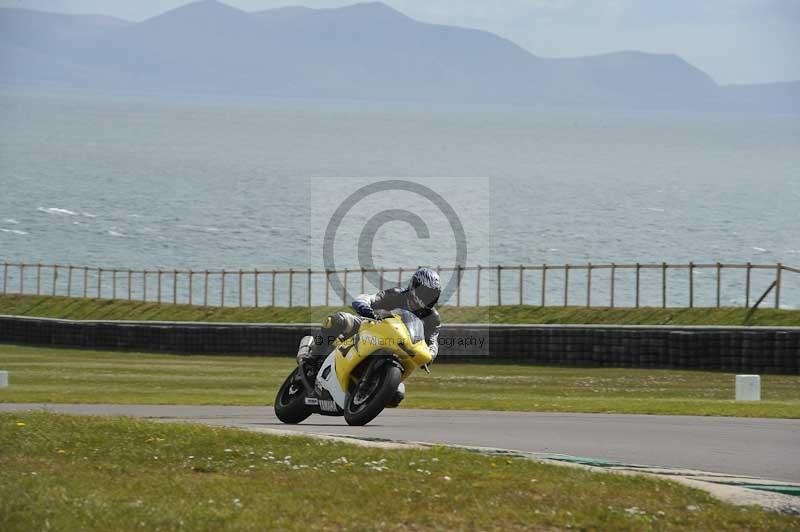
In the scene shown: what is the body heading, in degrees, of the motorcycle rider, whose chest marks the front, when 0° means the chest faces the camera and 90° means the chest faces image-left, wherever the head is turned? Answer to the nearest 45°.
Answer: approximately 315°

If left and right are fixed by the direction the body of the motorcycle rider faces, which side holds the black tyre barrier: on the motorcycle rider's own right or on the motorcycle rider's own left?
on the motorcycle rider's own left

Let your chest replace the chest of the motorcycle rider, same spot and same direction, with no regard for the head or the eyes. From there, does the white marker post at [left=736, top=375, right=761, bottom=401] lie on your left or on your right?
on your left
